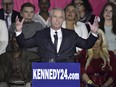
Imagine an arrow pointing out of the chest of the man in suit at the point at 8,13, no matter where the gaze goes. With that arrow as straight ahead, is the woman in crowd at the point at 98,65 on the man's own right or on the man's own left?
on the man's own left

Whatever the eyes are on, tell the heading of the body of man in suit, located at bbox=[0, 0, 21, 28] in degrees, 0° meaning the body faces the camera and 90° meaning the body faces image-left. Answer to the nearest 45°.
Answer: approximately 0°

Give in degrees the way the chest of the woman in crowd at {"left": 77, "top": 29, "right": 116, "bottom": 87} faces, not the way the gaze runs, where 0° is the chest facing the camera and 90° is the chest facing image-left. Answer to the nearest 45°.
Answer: approximately 0°

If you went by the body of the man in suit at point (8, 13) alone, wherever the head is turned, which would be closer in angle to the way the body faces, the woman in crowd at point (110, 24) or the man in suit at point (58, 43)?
the man in suit

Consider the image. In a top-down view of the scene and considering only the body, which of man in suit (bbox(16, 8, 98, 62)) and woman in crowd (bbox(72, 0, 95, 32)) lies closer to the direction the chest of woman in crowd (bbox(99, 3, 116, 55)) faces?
the man in suit
